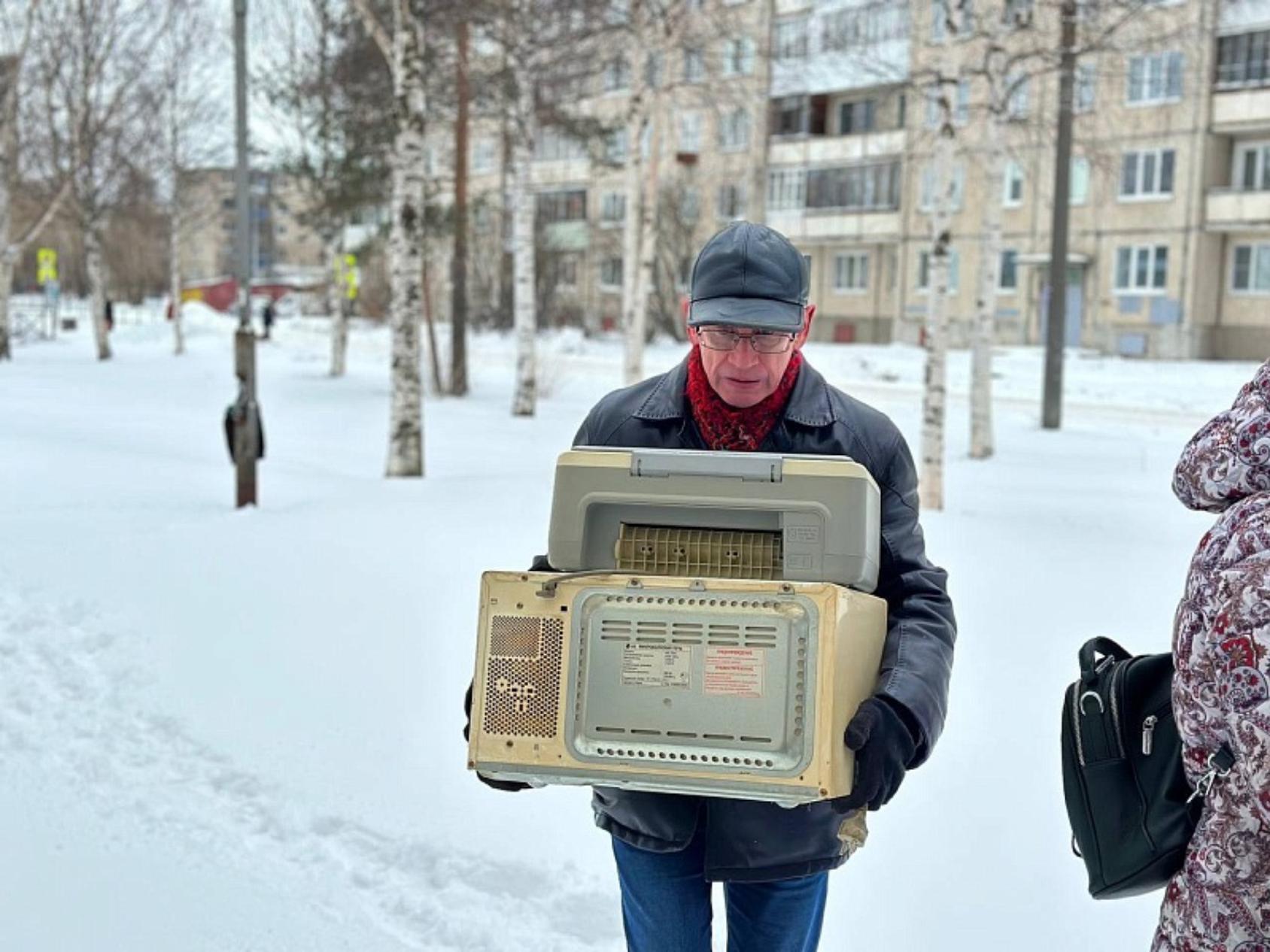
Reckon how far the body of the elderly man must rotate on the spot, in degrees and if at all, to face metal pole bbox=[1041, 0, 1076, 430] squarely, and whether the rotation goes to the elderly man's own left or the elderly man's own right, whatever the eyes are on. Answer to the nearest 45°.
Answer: approximately 180°

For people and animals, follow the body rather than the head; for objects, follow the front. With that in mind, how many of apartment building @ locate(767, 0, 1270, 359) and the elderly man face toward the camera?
2

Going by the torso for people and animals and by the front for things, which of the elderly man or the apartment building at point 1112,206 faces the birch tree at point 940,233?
the apartment building

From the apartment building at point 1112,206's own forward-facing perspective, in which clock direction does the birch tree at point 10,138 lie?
The birch tree is roughly at 2 o'clock from the apartment building.

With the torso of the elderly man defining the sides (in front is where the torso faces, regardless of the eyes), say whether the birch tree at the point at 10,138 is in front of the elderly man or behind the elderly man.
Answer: behind

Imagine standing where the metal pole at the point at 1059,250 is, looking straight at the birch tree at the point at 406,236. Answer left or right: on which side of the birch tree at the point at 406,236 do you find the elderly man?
left

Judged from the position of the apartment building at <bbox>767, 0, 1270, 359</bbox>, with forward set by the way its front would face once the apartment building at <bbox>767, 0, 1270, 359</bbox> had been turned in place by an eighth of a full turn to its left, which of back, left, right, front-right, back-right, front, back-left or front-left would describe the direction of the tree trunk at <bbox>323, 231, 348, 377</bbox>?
right

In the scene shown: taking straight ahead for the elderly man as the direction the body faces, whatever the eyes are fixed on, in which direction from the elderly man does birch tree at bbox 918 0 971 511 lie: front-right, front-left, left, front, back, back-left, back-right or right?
back

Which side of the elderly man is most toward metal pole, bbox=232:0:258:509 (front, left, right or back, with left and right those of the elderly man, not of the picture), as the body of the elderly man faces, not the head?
back

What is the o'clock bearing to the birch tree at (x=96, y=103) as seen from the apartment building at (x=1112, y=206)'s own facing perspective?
The birch tree is roughly at 2 o'clock from the apartment building.

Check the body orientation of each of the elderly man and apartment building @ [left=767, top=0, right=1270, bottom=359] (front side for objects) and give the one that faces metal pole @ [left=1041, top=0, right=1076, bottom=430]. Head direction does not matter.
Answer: the apartment building
